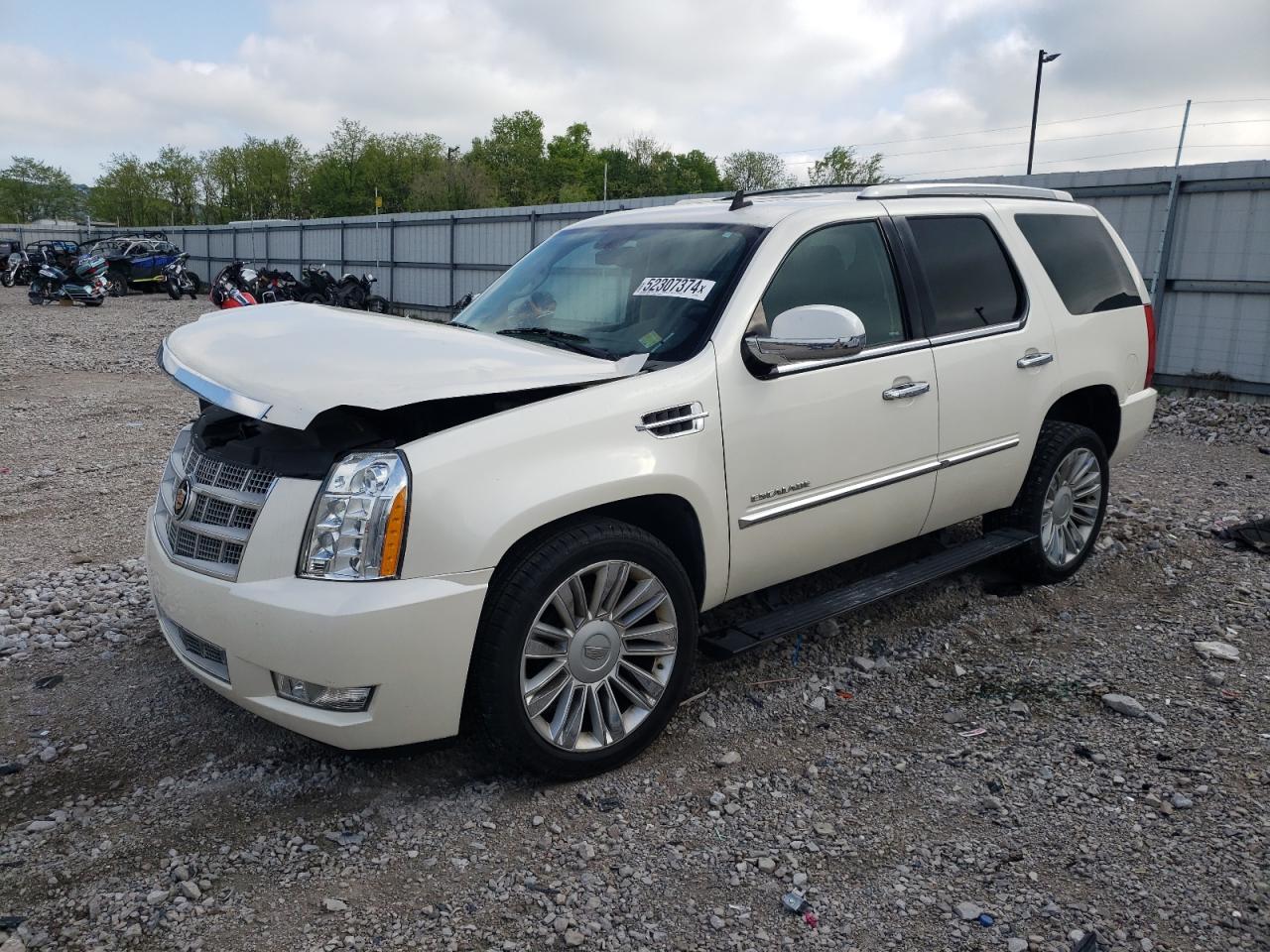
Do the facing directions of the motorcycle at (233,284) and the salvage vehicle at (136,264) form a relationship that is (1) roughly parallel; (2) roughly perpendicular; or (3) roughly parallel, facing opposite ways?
roughly perpendicular

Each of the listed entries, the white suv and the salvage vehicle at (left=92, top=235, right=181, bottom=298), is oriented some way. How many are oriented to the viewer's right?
0

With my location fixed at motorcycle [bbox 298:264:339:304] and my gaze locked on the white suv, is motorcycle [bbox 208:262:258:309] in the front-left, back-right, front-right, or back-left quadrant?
back-right

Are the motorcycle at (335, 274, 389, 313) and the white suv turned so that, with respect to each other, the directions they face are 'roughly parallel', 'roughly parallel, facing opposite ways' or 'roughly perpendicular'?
roughly perpendicular

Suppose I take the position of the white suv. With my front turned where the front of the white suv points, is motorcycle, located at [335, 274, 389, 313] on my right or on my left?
on my right

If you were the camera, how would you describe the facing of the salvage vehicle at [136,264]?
facing the viewer and to the left of the viewer

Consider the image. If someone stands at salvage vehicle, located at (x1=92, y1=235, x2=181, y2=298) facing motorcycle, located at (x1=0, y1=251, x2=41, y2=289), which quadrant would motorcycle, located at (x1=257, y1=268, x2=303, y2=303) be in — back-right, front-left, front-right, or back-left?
back-left
